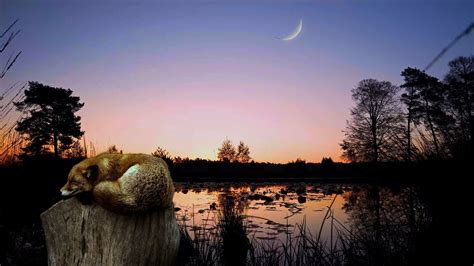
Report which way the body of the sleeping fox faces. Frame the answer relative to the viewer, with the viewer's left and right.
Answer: facing to the left of the viewer
